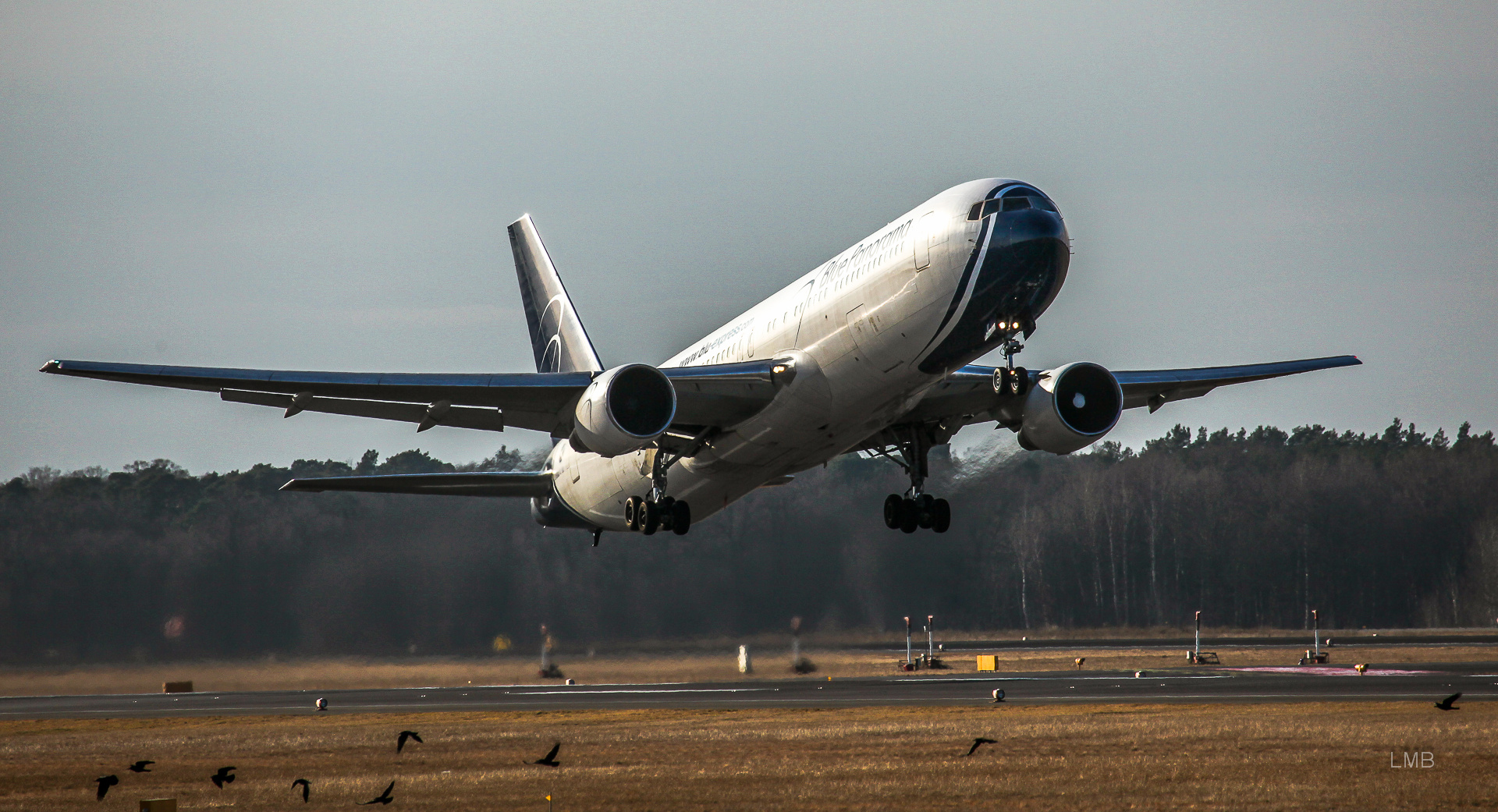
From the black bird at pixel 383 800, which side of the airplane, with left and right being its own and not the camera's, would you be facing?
right

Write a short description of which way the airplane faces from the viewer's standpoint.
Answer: facing the viewer and to the right of the viewer

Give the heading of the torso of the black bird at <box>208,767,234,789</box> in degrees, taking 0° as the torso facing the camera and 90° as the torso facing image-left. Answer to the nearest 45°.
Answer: approximately 90°

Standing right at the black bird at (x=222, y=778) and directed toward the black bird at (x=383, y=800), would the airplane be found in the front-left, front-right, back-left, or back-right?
front-left
